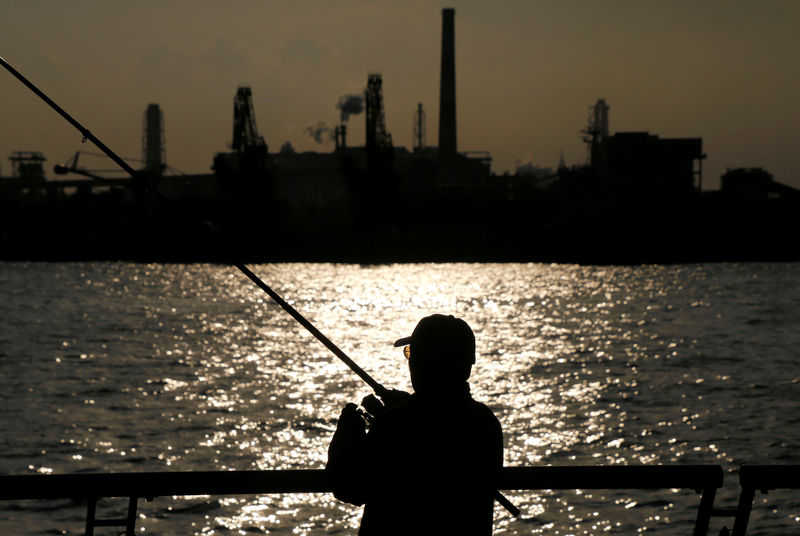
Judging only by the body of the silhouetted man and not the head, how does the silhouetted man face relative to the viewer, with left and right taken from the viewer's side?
facing away from the viewer and to the left of the viewer
